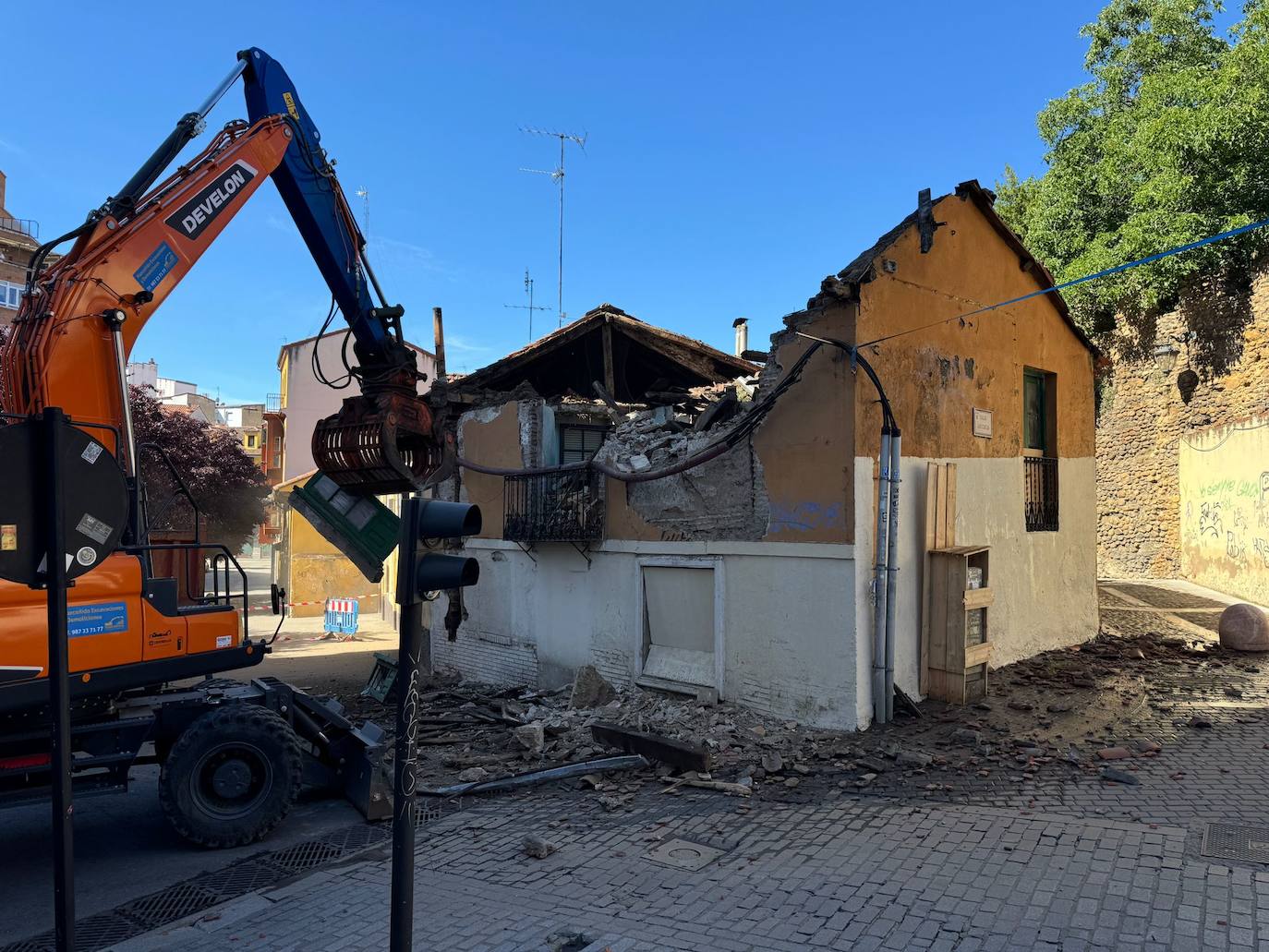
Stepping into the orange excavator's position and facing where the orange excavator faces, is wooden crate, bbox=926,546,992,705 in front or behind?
in front

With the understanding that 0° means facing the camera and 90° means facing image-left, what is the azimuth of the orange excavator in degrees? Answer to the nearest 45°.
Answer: approximately 270°

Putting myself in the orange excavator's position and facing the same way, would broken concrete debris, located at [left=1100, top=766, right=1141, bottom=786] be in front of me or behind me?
in front

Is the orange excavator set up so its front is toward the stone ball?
yes

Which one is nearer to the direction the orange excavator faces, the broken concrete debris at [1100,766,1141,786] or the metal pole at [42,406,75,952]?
the broken concrete debris

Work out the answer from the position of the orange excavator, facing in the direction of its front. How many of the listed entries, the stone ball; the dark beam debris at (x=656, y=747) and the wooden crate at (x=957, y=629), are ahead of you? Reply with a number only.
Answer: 3

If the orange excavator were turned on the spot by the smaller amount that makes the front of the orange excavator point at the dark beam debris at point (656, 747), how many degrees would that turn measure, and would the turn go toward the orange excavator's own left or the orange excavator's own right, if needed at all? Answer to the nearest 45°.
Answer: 0° — it already faces it

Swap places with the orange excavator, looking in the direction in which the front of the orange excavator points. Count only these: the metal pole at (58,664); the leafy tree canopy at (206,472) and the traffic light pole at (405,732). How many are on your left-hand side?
1

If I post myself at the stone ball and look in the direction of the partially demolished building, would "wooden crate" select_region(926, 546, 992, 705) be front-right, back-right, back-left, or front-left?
front-left

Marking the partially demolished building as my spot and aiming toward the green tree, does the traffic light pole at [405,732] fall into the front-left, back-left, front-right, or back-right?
back-right

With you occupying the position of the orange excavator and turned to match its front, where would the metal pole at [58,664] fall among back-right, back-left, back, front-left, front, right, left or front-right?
right

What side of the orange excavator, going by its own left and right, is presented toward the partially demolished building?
front

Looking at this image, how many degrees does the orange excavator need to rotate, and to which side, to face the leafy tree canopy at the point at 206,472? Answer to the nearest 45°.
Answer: approximately 90° to its left
